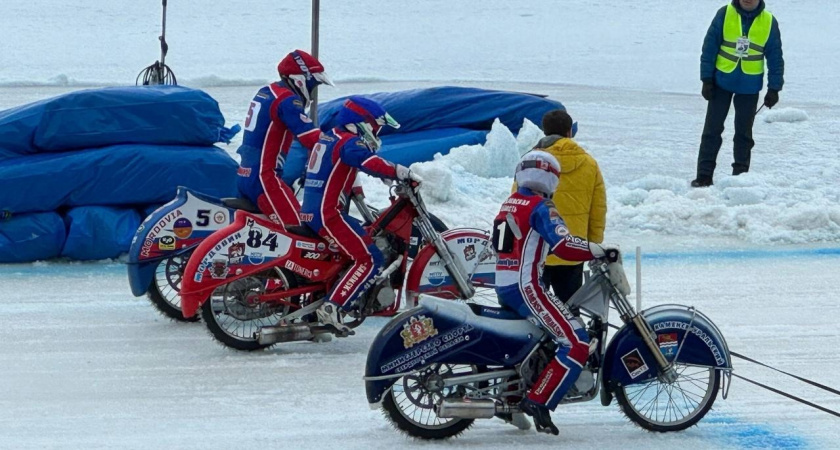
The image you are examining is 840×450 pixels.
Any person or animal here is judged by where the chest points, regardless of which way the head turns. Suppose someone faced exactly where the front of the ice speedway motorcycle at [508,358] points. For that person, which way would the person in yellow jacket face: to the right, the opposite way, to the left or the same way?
to the left

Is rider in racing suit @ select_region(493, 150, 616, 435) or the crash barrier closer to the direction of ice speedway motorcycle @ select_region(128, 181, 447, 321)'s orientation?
the rider in racing suit

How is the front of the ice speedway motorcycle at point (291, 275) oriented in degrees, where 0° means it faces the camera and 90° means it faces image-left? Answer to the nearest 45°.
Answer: approximately 270°

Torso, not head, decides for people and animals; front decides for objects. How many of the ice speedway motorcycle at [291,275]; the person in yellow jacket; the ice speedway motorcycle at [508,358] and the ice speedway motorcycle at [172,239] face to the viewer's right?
3

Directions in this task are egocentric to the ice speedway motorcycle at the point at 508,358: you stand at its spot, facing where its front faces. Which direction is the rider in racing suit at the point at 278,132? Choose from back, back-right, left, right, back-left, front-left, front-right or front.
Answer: back-left

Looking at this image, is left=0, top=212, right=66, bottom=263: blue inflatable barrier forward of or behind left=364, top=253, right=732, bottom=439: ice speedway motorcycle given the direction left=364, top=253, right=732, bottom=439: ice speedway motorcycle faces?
behind

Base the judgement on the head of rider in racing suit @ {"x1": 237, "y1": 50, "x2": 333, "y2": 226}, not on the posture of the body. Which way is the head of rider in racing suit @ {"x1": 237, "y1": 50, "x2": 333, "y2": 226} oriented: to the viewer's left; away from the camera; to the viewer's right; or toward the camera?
to the viewer's right

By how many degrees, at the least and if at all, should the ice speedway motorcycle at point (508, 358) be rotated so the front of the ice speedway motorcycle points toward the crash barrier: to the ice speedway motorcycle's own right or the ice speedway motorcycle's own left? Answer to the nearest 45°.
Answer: approximately 135° to the ice speedway motorcycle's own left

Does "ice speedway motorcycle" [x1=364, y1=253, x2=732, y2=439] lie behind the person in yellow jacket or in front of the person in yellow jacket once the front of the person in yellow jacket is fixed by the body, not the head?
behind

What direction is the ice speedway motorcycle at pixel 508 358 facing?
to the viewer's right

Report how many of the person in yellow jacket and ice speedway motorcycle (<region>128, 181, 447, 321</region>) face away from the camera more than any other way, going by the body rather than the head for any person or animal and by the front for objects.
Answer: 1

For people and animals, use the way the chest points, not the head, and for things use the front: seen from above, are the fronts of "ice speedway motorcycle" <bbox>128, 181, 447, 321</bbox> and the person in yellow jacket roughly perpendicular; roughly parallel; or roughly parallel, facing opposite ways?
roughly perpendicular

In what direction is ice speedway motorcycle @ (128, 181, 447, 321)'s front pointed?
to the viewer's right
